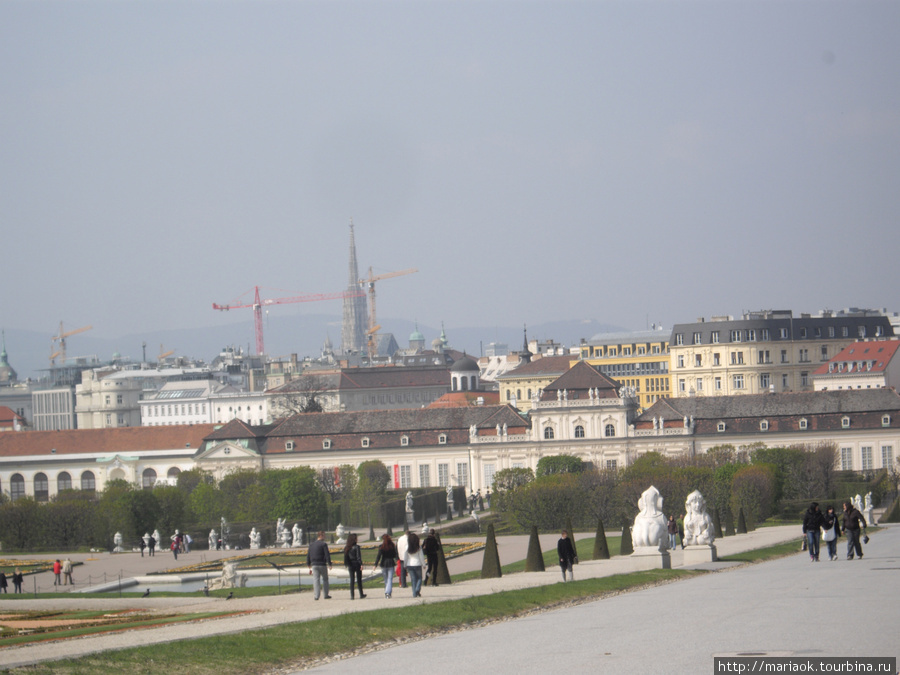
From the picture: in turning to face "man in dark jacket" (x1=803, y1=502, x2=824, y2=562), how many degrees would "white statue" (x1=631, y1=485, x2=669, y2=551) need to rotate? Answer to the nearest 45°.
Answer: approximately 90° to its right

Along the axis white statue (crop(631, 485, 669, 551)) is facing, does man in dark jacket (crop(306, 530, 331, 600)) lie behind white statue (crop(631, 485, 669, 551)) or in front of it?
behind

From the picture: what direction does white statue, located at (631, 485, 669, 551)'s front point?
away from the camera
